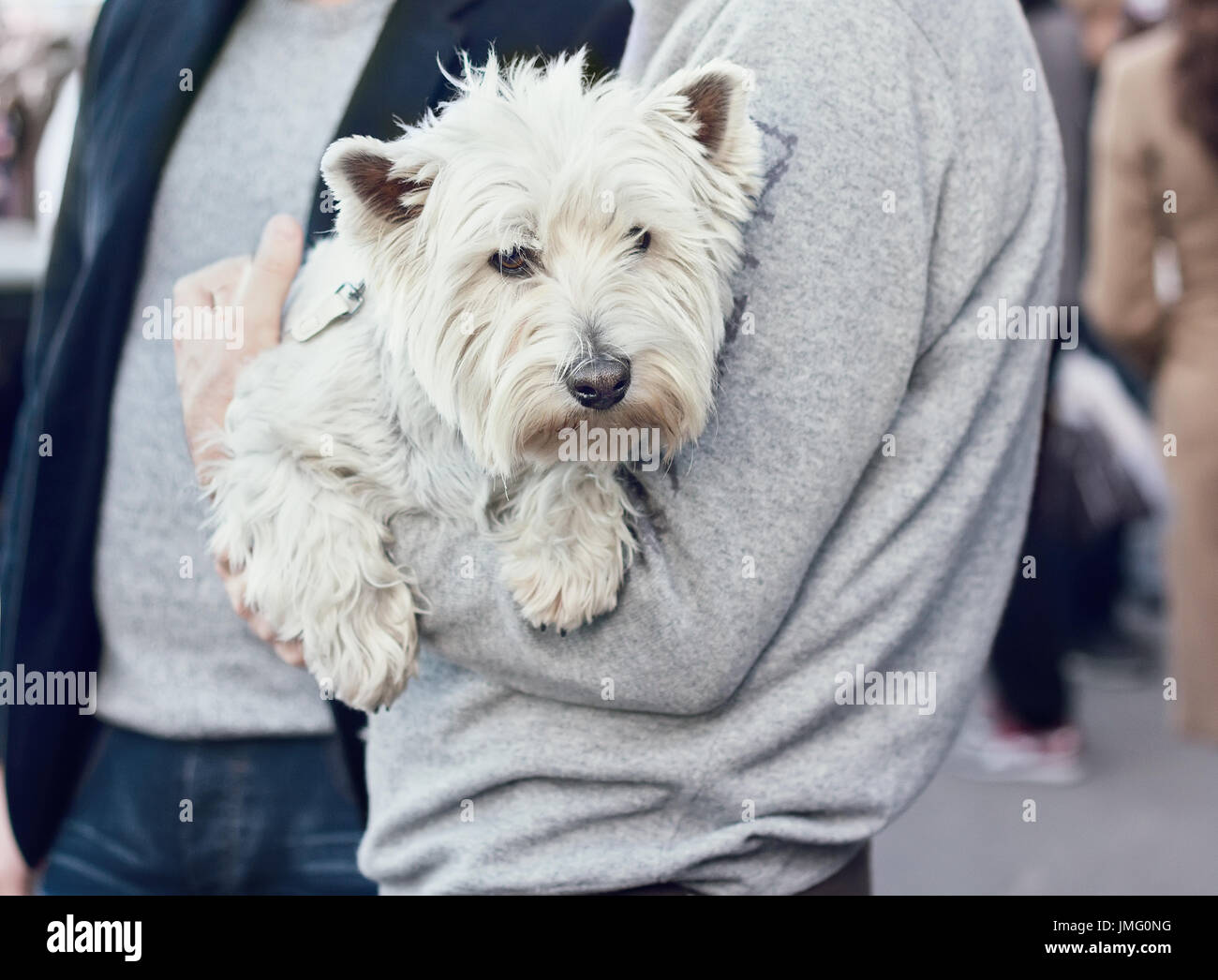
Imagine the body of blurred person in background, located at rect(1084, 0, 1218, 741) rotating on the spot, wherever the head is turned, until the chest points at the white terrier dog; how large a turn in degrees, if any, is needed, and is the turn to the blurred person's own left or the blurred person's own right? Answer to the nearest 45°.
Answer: approximately 180°

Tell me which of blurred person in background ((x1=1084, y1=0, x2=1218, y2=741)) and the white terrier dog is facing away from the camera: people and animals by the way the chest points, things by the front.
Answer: the blurred person in background

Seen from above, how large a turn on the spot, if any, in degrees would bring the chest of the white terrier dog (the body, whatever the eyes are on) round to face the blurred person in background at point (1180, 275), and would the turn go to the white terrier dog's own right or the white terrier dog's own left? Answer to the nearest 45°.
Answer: approximately 90° to the white terrier dog's own left

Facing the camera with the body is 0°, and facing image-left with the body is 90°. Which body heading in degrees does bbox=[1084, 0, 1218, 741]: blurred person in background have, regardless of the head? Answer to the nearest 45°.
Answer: approximately 180°

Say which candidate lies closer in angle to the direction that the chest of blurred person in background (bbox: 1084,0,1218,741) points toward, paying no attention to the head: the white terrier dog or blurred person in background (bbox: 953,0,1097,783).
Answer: the blurred person in background

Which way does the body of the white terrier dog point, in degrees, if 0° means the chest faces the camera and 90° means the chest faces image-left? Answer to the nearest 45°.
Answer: approximately 315°
